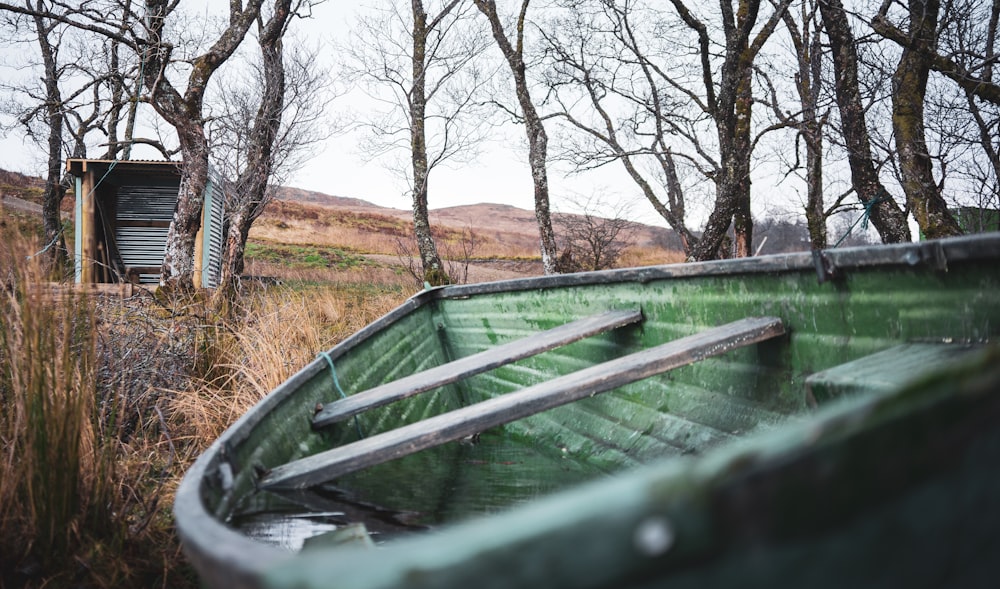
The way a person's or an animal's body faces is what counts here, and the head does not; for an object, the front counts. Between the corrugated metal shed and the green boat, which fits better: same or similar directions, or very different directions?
very different directions

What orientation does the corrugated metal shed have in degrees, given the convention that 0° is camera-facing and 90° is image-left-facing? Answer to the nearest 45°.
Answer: approximately 0°

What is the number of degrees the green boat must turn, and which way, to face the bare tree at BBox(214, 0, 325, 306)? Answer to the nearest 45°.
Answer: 0° — it already faces it

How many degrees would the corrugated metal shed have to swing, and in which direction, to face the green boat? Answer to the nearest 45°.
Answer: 0° — it already faces it

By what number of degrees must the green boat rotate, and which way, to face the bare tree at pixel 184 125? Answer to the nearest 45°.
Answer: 0° — it already faces it

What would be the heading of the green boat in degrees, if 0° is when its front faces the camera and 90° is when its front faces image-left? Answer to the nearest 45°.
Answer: approximately 135°

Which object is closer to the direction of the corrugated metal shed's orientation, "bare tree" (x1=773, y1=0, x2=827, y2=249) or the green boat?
the green boat

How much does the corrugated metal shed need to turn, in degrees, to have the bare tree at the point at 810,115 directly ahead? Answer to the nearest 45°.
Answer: approximately 45° to its left

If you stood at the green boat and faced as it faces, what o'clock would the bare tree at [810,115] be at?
The bare tree is roughly at 2 o'clock from the green boat.

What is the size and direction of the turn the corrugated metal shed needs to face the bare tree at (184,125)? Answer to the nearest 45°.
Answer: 0° — it already faces it
